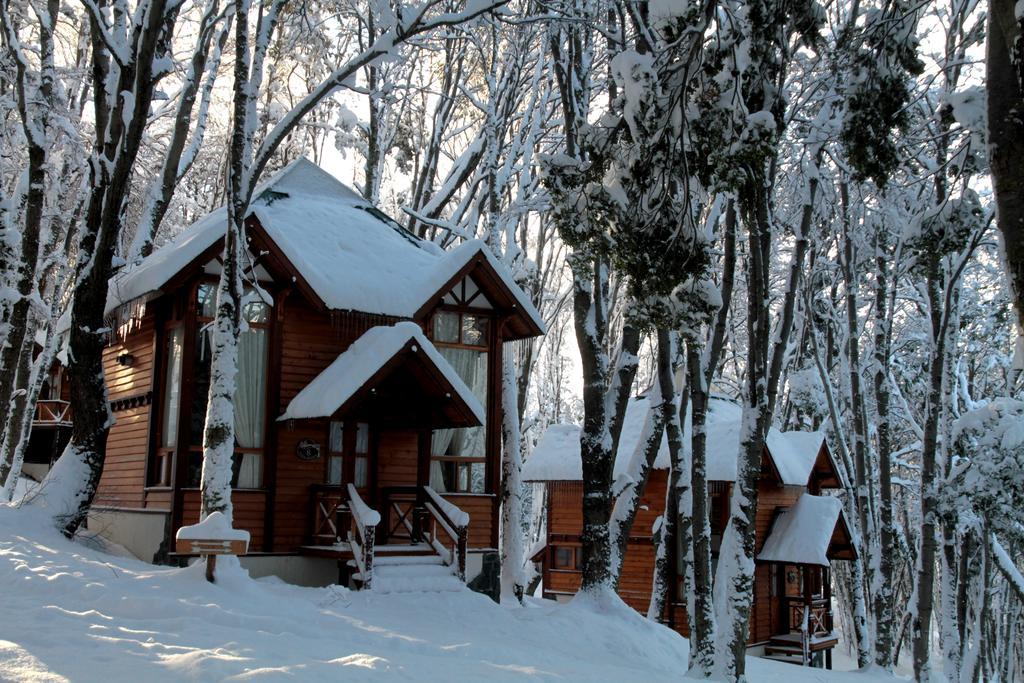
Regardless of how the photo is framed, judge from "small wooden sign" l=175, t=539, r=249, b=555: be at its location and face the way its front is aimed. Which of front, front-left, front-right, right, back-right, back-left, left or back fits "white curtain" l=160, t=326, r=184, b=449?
back

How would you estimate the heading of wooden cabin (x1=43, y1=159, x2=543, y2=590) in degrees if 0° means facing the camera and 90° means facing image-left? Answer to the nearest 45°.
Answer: approximately 315°

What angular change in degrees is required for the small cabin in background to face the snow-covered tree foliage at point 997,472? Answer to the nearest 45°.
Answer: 0° — it already faces it

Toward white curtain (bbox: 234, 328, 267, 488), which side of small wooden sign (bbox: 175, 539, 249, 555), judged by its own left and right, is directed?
back

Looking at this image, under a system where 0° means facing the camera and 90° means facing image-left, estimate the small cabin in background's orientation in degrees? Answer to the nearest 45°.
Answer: approximately 315°

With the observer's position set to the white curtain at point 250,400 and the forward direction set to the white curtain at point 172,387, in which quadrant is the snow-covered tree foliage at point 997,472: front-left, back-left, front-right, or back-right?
back-right

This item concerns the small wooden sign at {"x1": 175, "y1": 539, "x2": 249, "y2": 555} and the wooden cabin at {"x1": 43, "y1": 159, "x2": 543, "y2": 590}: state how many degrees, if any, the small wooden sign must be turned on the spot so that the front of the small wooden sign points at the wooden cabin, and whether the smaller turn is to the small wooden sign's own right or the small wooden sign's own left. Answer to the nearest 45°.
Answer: approximately 180°

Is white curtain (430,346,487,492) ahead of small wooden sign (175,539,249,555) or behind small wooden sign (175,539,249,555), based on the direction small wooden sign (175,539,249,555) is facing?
behind
